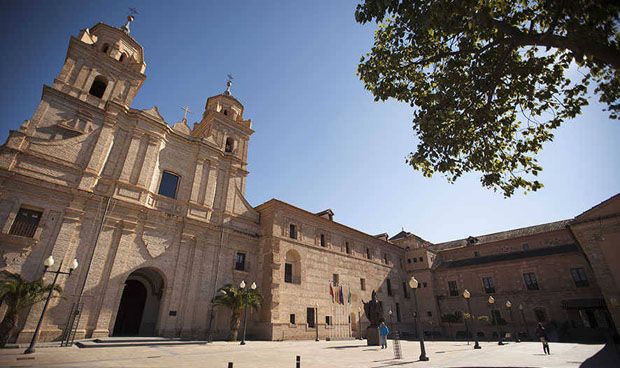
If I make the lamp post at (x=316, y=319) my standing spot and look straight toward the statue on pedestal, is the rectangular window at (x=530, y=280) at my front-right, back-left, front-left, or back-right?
front-left

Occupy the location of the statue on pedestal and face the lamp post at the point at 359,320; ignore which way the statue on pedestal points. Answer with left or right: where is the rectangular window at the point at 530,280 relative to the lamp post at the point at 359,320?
right

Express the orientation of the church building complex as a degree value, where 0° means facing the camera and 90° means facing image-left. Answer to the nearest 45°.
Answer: approximately 315°
